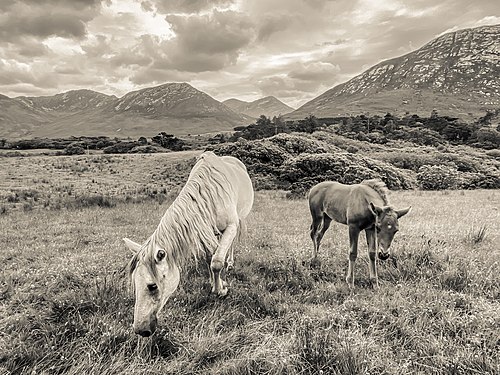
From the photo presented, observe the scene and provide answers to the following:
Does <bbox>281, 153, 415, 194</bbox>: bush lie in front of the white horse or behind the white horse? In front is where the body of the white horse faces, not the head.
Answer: behind

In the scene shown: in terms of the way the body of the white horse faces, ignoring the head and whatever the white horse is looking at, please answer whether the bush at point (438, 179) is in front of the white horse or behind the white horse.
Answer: behind

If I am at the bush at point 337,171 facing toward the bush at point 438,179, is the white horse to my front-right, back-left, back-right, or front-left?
back-right

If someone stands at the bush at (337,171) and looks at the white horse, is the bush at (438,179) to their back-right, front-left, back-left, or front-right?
back-left

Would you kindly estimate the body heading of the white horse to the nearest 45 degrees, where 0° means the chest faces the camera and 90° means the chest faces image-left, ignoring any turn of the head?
approximately 45°
